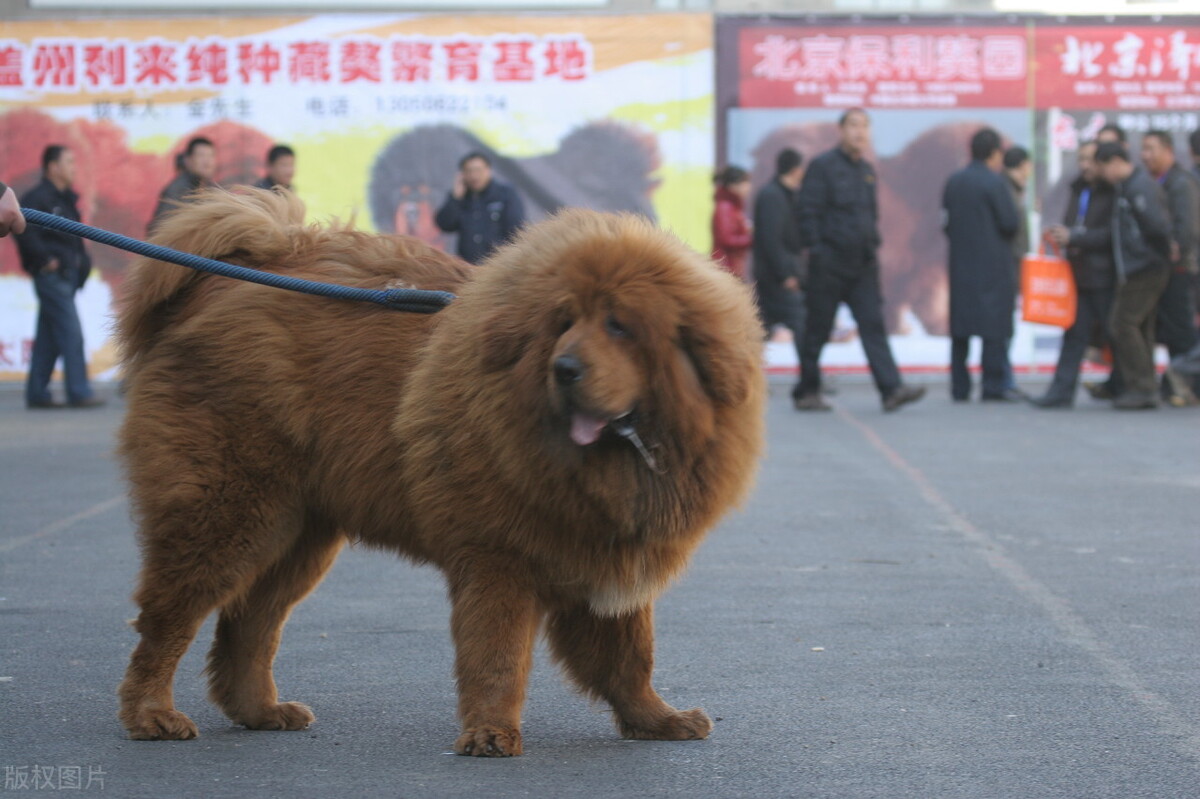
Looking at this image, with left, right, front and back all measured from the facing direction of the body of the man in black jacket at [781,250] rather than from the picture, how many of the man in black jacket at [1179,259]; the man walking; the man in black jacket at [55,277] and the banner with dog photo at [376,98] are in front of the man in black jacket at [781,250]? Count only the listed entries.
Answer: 2

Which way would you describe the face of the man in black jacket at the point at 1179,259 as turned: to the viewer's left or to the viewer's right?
to the viewer's left

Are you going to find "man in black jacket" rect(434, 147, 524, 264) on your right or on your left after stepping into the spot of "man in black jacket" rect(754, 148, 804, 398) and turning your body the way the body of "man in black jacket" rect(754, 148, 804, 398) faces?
on your right

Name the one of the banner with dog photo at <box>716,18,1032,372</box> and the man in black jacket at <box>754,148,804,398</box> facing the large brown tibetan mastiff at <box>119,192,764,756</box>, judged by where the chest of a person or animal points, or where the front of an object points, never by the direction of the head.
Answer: the banner with dog photo

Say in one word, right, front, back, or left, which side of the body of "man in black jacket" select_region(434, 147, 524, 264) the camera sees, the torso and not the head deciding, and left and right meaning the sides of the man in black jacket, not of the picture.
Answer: front

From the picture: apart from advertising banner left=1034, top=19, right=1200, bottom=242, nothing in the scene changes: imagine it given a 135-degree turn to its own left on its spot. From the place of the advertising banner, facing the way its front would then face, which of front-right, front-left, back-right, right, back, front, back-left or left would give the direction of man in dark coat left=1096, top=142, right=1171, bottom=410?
back-right

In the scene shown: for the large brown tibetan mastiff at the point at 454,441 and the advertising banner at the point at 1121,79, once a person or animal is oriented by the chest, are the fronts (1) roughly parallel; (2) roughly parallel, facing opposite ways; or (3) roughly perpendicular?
roughly perpendicular

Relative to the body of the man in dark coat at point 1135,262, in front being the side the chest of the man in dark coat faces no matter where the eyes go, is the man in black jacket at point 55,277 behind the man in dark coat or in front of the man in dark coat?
in front

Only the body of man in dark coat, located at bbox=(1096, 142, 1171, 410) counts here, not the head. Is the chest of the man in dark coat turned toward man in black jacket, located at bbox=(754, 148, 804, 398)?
yes

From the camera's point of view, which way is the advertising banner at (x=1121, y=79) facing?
toward the camera

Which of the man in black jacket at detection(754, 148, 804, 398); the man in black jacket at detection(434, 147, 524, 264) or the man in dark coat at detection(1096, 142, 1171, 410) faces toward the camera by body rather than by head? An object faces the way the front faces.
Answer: the man in black jacket at detection(434, 147, 524, 264)

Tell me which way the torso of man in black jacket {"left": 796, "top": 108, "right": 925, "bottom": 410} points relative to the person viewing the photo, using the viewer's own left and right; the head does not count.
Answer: facing the viewer and to the right of the viewer

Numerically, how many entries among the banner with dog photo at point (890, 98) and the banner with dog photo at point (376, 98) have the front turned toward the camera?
2
